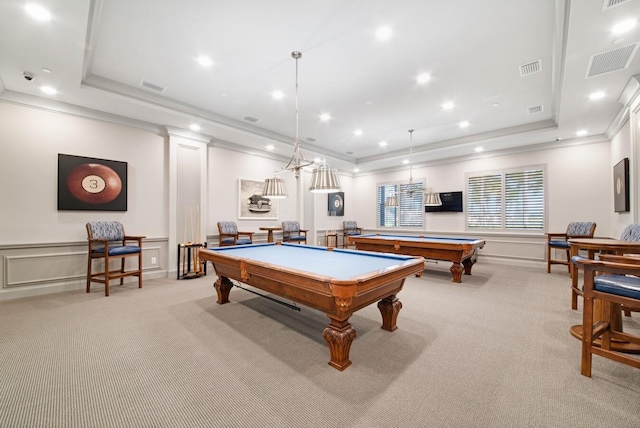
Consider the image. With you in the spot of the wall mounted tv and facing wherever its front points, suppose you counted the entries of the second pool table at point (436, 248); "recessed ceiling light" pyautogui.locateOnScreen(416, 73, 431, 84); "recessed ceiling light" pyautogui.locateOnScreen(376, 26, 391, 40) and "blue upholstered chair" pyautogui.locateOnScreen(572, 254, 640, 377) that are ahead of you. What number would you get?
4

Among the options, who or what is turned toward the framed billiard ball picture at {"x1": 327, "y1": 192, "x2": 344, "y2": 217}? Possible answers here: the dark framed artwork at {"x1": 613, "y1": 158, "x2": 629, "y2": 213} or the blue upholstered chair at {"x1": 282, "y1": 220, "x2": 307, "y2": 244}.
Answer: the dark framed artwork

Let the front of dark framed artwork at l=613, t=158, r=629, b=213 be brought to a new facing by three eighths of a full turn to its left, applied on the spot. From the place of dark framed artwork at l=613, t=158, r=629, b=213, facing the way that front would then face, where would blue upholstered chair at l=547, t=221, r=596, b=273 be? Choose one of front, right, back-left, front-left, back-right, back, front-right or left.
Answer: back

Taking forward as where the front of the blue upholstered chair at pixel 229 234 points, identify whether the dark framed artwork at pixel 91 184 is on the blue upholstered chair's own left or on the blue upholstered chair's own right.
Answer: on the blue upholstered chair's own right

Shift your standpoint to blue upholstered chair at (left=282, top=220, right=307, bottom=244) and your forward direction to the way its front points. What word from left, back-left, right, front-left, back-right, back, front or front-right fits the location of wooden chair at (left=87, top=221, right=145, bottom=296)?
right

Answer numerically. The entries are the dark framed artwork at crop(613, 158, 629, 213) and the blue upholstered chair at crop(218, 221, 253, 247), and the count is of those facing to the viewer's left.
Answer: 1

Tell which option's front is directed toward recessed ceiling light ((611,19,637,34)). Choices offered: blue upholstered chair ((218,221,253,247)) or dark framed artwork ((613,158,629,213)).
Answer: the blue upholstered chair
